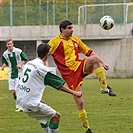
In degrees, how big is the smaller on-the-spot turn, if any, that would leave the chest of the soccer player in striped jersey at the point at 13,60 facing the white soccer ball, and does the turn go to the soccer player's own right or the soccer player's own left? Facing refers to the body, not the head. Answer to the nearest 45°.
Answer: approximately 45° to the soccer player's own left

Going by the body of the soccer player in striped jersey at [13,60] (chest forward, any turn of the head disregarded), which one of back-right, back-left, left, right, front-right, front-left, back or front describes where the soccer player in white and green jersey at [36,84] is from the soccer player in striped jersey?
front

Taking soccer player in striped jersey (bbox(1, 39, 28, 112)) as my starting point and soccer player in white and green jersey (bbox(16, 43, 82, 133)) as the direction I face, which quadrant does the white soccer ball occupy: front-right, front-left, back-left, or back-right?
front-left

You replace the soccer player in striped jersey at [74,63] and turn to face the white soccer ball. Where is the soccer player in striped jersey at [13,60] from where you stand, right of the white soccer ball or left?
left

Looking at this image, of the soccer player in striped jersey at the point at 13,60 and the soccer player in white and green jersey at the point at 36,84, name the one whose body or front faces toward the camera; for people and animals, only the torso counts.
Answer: the soccer player in striped jersey

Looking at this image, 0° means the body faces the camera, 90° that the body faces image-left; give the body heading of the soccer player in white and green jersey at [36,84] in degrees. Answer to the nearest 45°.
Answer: approximately 225°

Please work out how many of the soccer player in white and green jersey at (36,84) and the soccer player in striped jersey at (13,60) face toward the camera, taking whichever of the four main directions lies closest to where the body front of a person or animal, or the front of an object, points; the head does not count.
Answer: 1

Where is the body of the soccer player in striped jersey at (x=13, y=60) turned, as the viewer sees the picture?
toward the camera

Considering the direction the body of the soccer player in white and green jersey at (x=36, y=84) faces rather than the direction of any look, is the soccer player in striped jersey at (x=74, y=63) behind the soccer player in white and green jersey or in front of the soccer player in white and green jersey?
in front

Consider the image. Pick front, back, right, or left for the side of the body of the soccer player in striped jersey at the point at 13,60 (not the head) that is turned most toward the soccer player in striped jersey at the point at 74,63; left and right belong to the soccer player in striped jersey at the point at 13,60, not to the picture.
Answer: front

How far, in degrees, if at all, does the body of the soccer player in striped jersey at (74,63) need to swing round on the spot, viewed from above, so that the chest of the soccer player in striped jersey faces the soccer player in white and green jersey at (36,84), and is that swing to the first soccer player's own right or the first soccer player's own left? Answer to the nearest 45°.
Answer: approximately 45° to the first soccer player's own right
